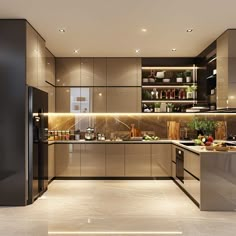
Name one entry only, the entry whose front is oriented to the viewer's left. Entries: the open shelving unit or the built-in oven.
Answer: the built-in oven

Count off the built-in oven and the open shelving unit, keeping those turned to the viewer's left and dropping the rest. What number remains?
1

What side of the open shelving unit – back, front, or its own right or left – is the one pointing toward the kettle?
right

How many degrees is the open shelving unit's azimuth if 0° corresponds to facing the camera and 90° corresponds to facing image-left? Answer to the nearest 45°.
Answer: approximately 0°

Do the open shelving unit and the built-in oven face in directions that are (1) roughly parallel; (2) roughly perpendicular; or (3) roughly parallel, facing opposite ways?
roughly perpendicular

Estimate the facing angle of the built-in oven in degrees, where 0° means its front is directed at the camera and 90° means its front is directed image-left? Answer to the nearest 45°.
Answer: approximately 90°
